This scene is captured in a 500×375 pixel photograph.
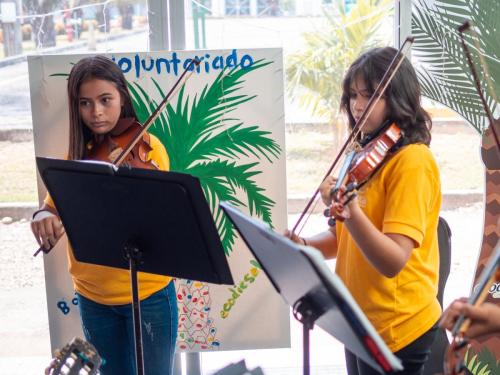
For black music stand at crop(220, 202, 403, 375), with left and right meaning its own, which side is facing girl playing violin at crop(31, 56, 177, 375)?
left

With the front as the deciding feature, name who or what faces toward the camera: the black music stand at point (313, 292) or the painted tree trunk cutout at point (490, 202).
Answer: the painted tree trunk cutout

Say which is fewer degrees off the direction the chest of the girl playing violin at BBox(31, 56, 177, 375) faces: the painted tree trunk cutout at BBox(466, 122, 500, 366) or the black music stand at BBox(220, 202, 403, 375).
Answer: the black music stand

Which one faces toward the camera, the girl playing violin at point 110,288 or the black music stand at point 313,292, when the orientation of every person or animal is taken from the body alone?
the girl playing violin

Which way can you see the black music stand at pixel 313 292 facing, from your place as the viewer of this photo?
facing away from the viewer and to the right of the viewer

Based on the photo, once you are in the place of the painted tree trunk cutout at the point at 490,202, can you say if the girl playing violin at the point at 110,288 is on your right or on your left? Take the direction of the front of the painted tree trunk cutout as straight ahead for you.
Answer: on your right

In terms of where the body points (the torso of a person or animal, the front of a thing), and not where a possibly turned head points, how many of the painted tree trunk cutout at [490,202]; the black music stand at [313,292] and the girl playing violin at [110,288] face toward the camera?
2

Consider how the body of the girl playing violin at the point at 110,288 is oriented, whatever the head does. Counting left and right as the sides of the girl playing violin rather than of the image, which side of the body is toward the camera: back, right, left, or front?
front

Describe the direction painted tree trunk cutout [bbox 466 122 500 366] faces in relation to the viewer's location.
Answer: facing the viewer

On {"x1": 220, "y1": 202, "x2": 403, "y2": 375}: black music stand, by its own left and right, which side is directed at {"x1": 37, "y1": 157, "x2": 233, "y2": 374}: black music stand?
left

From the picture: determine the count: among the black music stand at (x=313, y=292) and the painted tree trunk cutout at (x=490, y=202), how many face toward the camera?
1

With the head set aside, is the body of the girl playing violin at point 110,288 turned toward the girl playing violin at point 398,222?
no

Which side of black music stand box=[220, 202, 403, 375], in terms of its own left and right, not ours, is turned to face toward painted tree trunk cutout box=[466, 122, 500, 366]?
front

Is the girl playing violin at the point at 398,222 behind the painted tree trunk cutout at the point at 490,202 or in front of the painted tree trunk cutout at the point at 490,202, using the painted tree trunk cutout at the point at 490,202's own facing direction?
in front

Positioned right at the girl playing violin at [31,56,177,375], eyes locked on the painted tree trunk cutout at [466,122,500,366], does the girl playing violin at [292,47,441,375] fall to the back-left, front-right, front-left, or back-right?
front-right

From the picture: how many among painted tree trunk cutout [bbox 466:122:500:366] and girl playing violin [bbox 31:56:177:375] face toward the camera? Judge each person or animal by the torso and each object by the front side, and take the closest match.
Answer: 2
